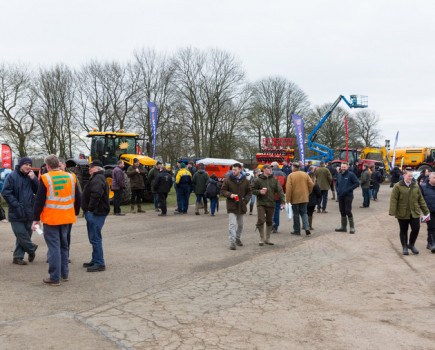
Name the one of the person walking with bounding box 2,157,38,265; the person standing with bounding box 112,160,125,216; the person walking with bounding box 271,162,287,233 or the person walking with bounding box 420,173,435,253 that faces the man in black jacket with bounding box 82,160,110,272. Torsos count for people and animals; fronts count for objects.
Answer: the person walking with bounding box 2,157,38,265

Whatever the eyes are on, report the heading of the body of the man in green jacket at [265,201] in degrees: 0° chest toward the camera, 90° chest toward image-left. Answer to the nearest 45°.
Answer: approximately 0°

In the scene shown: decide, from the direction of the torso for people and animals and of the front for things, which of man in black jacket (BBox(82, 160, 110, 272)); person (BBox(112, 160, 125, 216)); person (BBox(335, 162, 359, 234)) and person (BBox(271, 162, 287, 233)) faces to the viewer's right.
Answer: person (BBox(112, 160, 125, 216))

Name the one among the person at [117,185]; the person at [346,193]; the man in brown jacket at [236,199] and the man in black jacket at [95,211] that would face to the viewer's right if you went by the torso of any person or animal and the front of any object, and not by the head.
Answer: the person at [117,185]

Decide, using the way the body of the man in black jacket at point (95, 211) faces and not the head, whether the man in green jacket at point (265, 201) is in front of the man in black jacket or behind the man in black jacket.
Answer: behind

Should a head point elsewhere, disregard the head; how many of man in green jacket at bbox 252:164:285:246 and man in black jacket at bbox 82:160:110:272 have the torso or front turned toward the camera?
1

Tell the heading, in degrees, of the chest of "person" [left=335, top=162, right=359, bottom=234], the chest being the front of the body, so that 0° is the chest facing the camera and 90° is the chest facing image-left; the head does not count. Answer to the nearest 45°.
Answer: approximately 45°

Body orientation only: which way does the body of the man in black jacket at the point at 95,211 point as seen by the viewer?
to the viewer's left

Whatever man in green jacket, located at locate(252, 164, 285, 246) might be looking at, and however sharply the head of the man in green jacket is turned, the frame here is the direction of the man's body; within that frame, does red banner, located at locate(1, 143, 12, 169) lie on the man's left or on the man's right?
on the man's right

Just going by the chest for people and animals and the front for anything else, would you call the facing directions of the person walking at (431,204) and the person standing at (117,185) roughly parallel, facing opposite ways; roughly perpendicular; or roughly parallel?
roughly perpendicular
